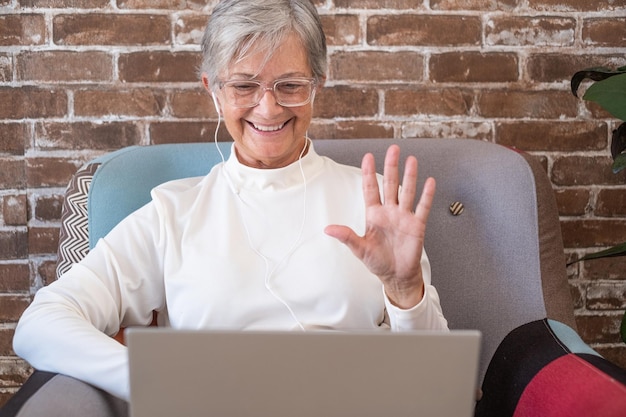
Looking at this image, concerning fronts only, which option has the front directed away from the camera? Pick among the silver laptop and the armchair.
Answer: the silver laptop

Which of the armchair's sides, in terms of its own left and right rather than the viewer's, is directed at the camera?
front

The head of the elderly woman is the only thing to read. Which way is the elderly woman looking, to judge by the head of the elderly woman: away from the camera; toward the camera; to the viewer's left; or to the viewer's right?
toward the camera

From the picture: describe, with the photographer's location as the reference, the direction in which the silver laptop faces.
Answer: facing away from the viewer

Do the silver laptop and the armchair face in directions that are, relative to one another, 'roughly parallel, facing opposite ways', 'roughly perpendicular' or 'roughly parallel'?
roughly parallel, facing opposite ways

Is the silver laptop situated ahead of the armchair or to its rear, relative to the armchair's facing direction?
ahead

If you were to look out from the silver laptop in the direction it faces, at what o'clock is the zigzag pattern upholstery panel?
The zigzag pattern upholstery panel is roughly at 11 o'clock from the silver laptop.
